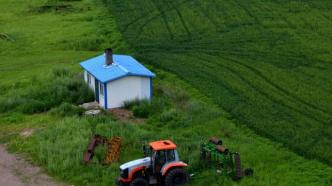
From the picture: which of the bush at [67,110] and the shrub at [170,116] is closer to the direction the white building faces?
the bush

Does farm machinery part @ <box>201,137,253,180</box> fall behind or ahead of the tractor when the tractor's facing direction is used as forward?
behind

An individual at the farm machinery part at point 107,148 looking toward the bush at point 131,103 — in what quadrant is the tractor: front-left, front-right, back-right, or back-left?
back-right

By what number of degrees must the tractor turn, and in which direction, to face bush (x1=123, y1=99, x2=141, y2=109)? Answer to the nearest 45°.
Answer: approximately 135° to its right

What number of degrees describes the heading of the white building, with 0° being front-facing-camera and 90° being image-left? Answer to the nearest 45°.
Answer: approximately 45°

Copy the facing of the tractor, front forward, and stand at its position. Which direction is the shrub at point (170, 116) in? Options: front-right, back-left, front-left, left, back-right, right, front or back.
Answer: back-right

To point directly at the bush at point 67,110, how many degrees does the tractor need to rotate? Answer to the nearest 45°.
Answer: approximately 90° to its right
